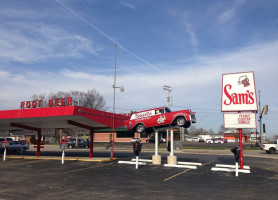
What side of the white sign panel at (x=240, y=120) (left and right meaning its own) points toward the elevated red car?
right

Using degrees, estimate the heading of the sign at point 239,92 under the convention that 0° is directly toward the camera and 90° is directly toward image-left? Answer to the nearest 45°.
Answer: approximately 0°

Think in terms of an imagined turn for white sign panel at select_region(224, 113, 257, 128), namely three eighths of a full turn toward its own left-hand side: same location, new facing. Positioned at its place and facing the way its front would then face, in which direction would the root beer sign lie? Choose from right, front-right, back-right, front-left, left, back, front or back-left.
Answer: back-left

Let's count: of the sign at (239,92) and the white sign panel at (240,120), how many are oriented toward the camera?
2

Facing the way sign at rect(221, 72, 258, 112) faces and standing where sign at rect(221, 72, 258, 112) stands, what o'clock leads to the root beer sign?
The root beer sign is roughly at 3 o'clock from the sign.

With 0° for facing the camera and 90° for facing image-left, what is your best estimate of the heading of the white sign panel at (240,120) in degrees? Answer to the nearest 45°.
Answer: approximately 0°

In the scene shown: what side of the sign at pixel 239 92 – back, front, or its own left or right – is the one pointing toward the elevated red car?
right
